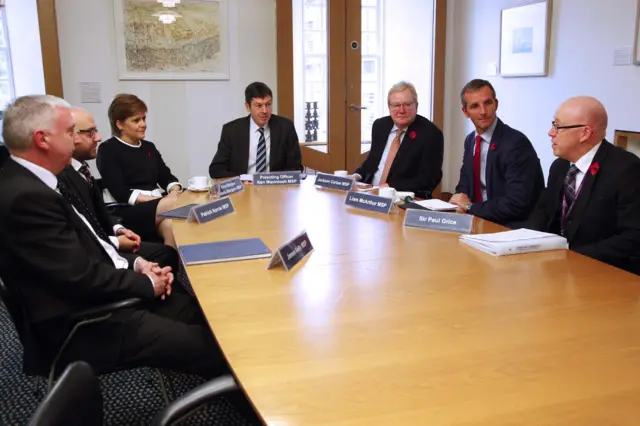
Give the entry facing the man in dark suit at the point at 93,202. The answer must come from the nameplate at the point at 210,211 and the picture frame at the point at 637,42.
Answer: the picture frame

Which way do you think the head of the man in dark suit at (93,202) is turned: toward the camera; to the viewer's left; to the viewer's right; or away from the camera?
to the viewer's right

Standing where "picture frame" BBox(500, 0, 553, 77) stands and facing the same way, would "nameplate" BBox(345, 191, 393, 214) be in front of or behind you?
in front

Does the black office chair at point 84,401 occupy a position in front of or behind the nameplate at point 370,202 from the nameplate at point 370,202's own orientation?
in front

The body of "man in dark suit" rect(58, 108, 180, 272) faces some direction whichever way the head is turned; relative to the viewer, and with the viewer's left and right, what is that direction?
facing to the right of the viewer

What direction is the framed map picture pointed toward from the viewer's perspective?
toward the camera

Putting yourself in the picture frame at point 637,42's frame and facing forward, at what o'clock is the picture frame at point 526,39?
the picture frame at point 526,39 is roughly at 3 o'clock from the picture frame at point 637,42.

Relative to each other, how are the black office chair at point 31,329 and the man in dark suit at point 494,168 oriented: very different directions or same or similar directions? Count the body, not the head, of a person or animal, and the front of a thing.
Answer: very different directions

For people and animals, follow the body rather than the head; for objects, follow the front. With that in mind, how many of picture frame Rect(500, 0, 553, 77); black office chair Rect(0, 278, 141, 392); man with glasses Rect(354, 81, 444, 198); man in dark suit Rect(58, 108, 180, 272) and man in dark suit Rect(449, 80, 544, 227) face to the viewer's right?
2

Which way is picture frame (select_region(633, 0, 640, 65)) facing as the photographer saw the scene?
facing the viewer and to the left of the viewer

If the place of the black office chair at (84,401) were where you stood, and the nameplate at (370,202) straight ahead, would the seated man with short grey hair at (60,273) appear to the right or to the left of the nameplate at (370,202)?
left

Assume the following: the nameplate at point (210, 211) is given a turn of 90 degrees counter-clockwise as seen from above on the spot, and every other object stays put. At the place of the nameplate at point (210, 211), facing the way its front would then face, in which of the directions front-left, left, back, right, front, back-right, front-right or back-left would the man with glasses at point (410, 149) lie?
front

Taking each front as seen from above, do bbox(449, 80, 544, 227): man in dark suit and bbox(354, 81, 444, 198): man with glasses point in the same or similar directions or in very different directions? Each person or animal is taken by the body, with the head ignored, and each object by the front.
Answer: same or similar directions
